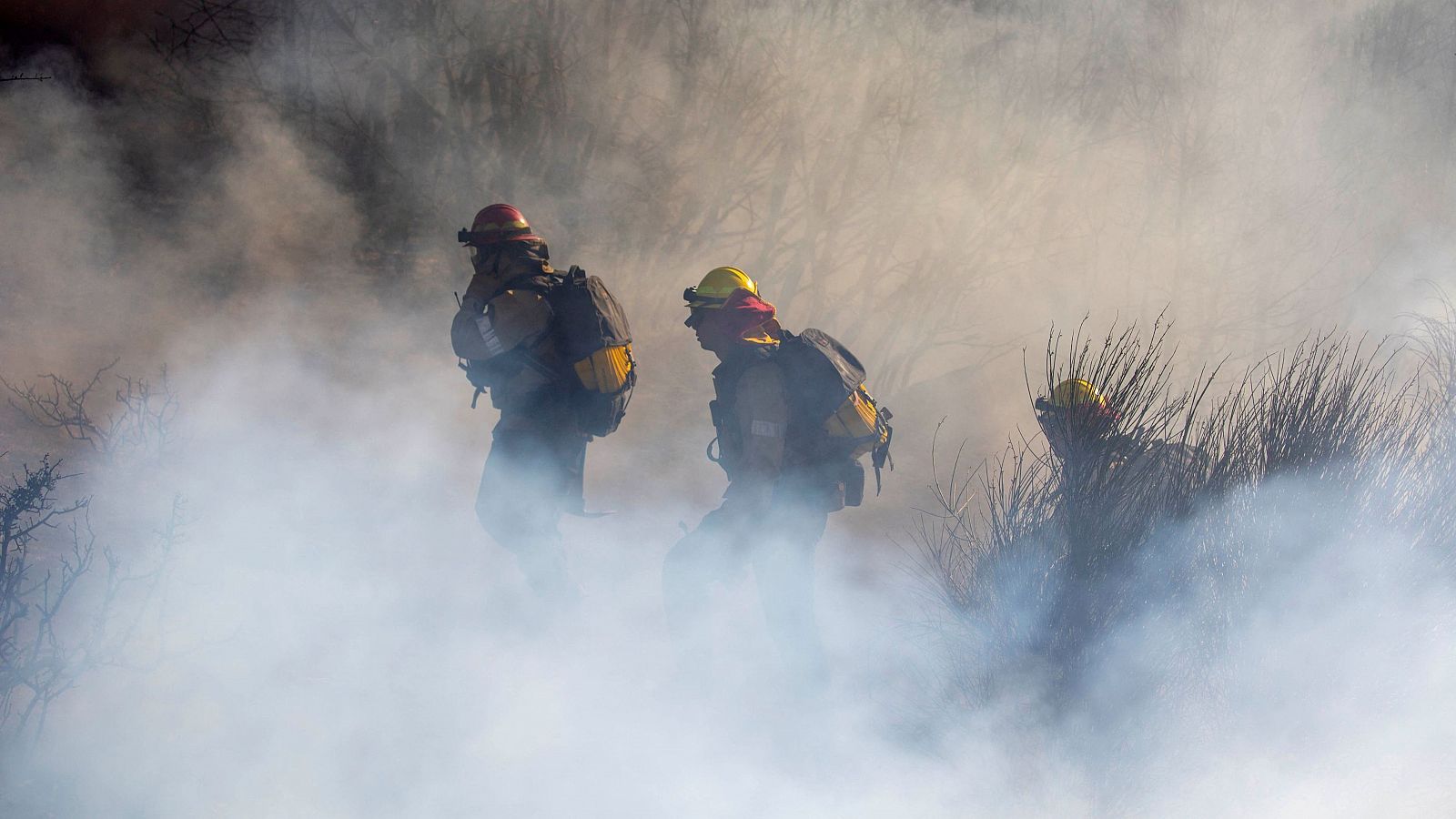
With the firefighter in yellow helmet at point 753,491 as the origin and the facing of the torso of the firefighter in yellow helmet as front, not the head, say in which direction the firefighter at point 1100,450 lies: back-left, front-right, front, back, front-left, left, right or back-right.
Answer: back

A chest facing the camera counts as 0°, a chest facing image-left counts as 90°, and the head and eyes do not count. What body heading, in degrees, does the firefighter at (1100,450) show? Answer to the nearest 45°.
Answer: approximately 90°

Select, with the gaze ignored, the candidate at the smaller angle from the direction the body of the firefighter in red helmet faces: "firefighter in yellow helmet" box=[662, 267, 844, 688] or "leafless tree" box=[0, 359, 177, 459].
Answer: the leafless tree

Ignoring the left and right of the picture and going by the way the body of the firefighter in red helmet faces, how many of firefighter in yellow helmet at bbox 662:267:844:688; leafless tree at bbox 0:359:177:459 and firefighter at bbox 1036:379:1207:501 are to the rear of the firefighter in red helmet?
2

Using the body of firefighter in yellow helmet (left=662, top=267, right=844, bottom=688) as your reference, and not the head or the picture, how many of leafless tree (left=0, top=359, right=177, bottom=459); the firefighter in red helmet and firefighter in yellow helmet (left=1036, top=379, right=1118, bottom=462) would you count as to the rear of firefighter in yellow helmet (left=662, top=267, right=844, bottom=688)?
1

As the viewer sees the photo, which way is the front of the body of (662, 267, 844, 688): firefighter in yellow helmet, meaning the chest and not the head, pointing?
to the viewer's left

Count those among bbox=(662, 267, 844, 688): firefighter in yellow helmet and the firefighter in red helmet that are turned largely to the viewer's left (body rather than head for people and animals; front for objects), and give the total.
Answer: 2

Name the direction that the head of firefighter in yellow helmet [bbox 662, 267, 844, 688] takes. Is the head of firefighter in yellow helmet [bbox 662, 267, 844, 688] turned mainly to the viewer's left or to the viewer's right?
to the viewer's left

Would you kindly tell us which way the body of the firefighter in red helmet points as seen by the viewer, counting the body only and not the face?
to the viewer's left

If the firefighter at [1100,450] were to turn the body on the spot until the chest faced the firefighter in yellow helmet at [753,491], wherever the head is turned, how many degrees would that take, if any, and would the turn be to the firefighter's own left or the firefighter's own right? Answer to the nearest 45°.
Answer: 0° — they already face them

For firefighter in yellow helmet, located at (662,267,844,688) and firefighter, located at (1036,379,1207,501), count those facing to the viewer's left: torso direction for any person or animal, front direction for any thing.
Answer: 2

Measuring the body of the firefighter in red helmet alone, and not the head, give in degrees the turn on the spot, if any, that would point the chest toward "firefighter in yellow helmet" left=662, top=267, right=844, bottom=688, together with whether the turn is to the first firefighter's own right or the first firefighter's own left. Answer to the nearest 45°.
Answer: approximately 180°

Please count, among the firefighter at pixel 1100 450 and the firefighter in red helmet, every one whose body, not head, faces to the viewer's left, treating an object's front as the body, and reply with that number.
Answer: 2

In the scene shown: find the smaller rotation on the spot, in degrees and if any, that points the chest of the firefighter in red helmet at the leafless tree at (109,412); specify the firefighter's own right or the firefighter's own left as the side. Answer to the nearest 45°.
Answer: approximately 45° to the firefighter's own right

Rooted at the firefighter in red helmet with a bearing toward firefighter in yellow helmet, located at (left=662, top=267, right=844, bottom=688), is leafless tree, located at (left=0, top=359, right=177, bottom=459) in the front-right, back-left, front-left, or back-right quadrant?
back-left
